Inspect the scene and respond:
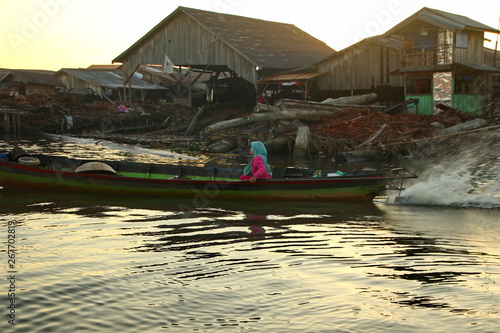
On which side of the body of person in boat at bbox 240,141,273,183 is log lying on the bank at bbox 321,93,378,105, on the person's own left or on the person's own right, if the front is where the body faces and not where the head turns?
on the person's own right

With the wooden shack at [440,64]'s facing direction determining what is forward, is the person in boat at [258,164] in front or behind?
in front

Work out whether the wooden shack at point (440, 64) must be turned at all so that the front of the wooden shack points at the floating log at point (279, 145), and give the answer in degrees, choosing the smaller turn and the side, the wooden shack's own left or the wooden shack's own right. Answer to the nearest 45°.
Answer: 0° — it already faces it

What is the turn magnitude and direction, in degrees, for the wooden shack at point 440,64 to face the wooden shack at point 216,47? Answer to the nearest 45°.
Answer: approximately 45° to its right

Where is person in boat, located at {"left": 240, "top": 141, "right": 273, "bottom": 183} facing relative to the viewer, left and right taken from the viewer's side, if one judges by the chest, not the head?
facing to the left of the viewer

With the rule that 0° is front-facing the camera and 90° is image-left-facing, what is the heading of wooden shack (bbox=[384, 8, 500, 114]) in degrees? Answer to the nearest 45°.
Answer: approximately 45°

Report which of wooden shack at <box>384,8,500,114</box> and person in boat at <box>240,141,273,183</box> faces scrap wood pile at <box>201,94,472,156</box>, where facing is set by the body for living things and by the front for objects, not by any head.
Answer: the wooden shack

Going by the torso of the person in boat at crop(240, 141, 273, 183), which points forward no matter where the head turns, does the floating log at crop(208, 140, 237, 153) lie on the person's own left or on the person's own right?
on the person's own right

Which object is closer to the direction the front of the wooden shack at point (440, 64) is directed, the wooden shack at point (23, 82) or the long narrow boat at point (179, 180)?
the long narrow boat

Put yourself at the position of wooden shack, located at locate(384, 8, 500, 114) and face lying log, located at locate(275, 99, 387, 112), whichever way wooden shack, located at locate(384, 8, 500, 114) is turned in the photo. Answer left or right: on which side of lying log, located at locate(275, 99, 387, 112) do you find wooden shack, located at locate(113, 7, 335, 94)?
right

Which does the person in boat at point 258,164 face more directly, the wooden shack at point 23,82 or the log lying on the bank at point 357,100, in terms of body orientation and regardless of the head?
the wooden shack

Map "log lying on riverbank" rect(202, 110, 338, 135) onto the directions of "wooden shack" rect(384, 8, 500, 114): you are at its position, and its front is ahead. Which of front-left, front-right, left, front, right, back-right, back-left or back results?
front

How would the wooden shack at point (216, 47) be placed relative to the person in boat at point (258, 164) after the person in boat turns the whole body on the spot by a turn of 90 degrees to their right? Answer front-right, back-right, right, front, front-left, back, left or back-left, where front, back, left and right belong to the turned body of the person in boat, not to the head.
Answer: front

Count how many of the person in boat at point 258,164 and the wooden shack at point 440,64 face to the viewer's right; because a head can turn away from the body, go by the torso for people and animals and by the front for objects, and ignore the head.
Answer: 0

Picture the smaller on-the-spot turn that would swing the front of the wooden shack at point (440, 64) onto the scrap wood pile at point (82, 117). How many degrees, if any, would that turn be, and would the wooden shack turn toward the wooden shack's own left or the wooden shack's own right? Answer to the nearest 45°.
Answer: approximately 45° to the wooden shack's own right
